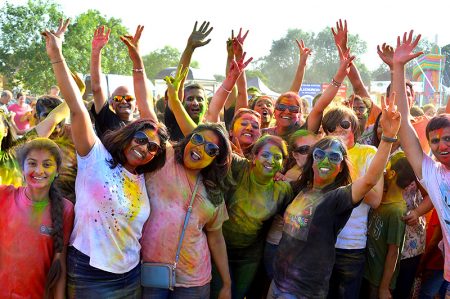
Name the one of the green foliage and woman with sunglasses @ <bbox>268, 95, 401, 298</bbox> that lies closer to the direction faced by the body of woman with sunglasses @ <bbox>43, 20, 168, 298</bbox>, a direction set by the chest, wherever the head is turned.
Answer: the woman with sunglasses

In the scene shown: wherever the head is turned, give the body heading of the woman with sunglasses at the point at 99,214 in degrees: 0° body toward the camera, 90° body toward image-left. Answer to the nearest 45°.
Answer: approximately 315°

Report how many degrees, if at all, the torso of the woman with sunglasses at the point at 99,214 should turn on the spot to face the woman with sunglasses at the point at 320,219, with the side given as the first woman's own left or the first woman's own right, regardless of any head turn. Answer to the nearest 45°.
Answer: approximately 45° to the first woman's own left

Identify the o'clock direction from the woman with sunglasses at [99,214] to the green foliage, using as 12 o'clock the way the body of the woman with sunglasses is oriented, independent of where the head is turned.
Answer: The green foliage is roughly at 7 o'clock from the woman with sunglasses.

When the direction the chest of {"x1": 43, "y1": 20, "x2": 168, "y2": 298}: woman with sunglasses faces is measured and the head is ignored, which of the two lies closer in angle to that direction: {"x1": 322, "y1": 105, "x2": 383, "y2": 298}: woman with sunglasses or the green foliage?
the woman with sunglasses

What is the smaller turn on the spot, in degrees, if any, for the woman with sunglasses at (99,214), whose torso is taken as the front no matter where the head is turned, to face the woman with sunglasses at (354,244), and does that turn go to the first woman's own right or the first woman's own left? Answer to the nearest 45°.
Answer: approximately 45° to the first woman's own left
